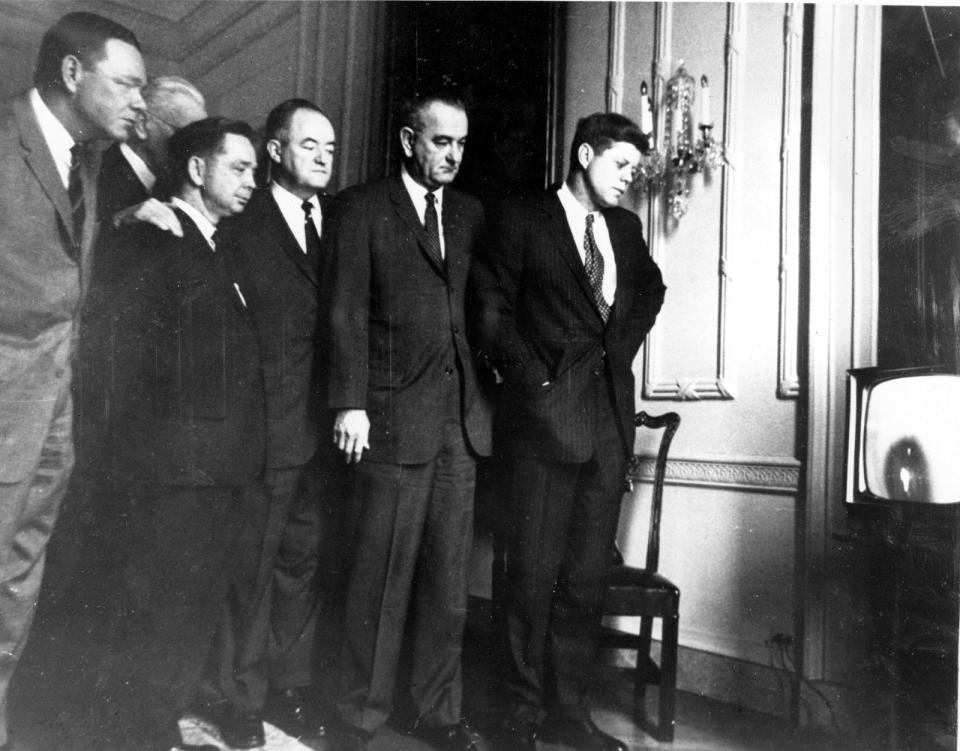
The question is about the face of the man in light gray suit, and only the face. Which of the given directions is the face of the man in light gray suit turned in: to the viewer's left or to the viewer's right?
to the viewer's right

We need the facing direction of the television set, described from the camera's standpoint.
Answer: facing the viewer

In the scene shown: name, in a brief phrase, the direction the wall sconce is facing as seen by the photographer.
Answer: facing the viewer and to the left of the viewer

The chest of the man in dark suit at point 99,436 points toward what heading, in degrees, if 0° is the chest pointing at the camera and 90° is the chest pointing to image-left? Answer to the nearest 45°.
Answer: approximately 315°

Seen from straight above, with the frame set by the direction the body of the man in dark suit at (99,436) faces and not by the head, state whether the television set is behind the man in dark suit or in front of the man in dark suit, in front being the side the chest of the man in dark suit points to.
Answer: in front

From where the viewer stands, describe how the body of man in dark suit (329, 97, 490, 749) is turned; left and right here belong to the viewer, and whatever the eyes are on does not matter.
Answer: facing the viewer and to the right of the viewer

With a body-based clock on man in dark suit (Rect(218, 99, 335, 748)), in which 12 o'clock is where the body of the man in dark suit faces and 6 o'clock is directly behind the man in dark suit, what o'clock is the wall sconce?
The wall sconce is roughly at 10 o'clock from the man in dark suit.

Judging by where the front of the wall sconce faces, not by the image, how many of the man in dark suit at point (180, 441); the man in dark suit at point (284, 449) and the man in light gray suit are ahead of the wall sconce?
3

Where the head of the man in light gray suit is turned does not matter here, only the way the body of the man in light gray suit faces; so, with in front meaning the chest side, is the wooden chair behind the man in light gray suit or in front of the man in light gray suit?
in front

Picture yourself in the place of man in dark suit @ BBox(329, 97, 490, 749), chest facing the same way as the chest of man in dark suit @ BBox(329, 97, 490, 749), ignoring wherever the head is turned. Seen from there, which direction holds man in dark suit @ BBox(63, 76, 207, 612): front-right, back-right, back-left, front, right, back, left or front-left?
back-right

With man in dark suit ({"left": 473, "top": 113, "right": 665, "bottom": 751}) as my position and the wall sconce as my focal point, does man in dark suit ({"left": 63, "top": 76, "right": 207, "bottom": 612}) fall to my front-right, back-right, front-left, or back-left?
back-left

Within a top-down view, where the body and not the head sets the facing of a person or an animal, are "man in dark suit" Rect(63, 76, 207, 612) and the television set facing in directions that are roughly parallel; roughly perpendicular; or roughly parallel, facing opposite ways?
roughly perpendicular

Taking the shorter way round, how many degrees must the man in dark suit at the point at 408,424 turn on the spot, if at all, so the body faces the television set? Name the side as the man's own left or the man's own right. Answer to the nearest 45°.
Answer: approximately 45° to the man's own left
